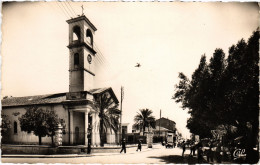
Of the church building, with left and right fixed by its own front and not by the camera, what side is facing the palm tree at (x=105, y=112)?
front

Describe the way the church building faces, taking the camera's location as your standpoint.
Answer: facing the viewer and to the right of the viewer

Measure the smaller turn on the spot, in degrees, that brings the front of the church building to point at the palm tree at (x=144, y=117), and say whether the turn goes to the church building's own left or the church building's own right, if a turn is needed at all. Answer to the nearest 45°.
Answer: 0° — it already faces it
